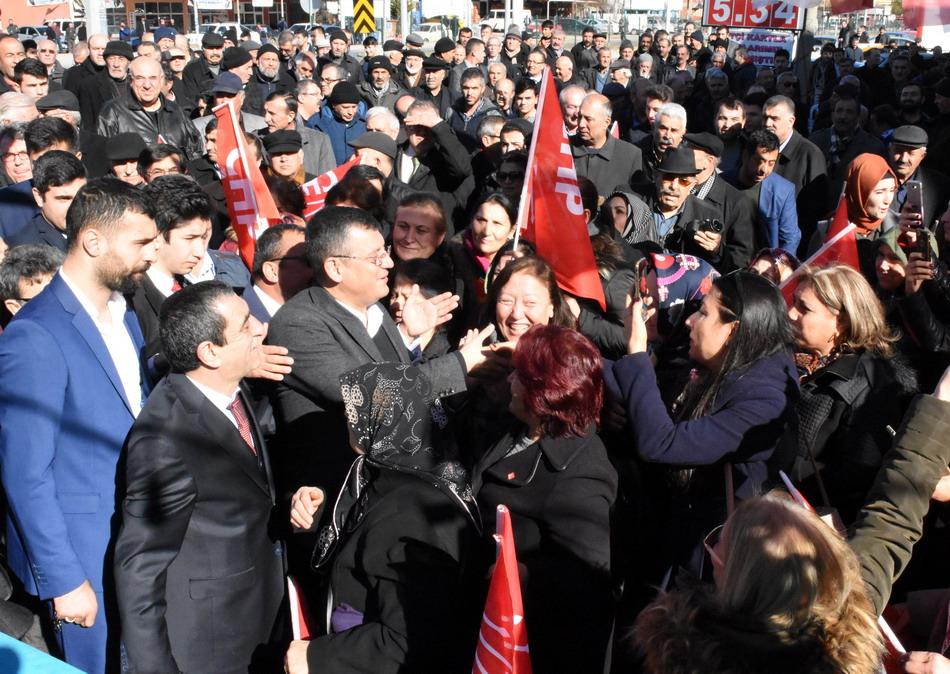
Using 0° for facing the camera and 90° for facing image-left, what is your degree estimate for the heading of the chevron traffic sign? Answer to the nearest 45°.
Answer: approximately 0°

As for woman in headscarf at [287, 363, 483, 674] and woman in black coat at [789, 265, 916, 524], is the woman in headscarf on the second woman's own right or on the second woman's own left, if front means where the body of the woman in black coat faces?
on the second woman's own left

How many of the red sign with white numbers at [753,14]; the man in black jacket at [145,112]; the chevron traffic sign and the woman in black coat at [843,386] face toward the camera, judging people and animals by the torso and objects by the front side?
3

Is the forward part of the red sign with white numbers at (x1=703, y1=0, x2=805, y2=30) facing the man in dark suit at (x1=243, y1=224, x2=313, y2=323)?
yes

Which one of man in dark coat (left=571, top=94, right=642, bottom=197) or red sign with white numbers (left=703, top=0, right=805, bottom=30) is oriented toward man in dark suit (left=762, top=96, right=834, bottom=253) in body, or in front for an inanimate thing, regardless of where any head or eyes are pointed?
the red sign with white numbers

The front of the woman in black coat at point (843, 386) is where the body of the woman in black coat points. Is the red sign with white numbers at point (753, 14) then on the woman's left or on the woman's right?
on the woman's right

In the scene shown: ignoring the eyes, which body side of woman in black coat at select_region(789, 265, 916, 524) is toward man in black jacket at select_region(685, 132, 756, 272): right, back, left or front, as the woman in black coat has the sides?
right

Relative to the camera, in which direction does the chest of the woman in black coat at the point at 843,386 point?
to the viewer's left

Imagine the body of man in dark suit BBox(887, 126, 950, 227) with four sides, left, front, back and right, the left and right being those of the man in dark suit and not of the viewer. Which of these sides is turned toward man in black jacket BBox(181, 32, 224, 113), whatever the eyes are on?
right

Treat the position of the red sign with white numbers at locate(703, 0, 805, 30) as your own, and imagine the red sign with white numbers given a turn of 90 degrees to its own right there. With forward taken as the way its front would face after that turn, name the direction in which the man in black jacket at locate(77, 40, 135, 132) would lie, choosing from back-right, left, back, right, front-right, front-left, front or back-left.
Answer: front-left

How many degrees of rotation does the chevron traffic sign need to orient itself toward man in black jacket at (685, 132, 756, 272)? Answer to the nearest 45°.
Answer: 0° — it already faces them
